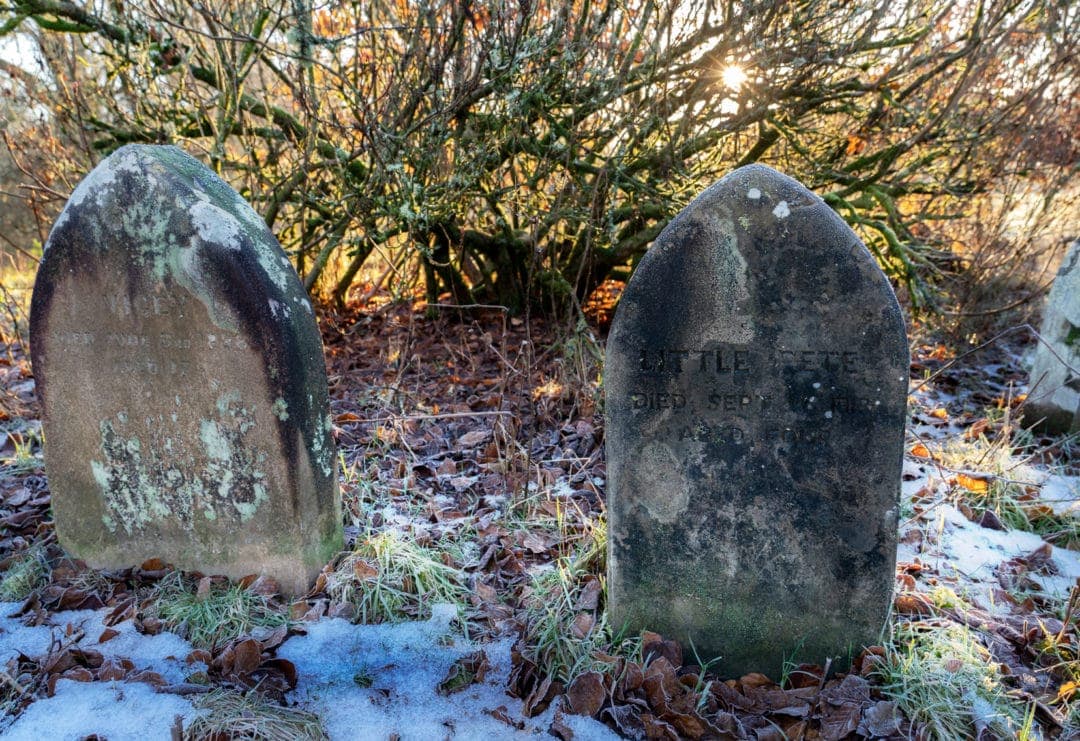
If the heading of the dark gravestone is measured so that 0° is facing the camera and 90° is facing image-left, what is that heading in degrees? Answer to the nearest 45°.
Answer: approximately 0°

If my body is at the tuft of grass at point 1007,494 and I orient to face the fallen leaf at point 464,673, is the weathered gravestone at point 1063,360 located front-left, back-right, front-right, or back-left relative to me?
back-right

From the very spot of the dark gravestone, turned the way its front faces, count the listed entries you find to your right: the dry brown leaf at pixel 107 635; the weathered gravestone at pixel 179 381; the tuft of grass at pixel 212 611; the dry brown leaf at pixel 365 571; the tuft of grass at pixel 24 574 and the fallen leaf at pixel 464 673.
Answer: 6

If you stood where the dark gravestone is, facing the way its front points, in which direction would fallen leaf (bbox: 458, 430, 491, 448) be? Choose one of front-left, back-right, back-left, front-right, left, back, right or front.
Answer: back-right

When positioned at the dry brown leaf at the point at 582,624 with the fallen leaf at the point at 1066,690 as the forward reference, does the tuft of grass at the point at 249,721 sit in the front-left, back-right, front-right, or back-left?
back-right

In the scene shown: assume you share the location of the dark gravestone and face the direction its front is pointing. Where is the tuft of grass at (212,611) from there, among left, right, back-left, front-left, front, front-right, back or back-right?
right

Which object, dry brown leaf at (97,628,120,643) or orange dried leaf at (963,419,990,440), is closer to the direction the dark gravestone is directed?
the dry brown leaf

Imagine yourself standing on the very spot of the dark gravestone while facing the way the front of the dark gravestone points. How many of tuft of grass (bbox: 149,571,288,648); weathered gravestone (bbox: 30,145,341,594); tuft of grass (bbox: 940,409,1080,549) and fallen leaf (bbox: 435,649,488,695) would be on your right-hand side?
3

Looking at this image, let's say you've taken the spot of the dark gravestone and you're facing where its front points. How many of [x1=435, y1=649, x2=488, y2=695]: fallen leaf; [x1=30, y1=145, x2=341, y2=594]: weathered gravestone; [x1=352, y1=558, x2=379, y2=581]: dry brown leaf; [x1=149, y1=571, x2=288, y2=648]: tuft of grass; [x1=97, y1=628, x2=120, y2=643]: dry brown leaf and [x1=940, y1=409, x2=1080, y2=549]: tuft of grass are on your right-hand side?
5

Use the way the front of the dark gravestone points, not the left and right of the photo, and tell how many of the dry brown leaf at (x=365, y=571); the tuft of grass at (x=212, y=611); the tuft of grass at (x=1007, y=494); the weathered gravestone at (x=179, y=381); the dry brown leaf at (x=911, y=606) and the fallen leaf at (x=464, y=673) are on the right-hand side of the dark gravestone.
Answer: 4

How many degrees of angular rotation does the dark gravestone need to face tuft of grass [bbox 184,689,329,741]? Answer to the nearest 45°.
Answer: approximately 90° to its right

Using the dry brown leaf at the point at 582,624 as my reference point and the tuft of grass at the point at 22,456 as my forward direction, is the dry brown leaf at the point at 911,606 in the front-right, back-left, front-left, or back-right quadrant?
back-right

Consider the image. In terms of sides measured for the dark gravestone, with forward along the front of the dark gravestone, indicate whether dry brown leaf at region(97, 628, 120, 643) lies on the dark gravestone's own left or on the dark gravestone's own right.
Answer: on the dark gravestone's own right

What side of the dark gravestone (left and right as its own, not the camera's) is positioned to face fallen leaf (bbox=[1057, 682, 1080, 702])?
left
